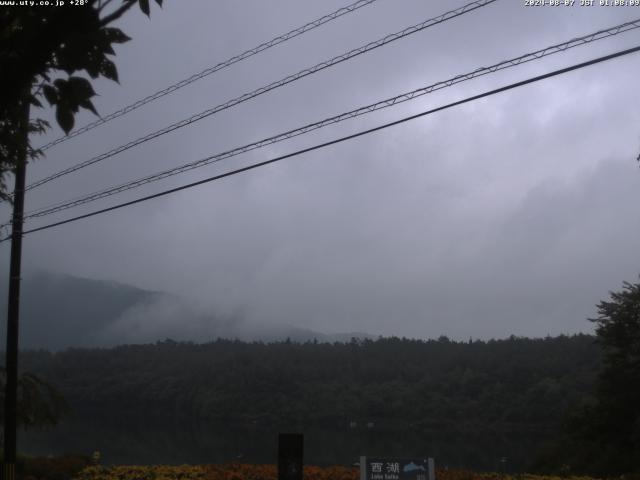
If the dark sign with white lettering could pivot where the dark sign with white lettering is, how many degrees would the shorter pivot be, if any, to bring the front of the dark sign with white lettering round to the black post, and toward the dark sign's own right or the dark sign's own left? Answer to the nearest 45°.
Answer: approximately 45° to the dark sign's own right

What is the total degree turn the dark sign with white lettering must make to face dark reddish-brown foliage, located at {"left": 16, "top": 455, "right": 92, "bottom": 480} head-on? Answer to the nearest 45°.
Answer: approximately 135° to its right

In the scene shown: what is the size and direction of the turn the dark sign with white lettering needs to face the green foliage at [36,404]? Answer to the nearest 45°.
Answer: approximately 135° to its right

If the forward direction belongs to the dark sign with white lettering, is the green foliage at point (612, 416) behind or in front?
behind

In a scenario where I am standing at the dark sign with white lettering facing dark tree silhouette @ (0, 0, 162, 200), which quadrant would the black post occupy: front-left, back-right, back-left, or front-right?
front-right

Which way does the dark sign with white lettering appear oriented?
toward the camera

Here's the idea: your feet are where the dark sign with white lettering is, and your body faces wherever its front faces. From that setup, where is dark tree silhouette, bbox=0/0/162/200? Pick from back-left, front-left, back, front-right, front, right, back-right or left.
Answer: front
